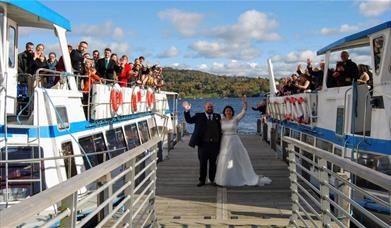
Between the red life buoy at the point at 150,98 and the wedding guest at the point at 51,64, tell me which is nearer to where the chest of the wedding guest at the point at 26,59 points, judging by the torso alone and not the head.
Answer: the wedding guest

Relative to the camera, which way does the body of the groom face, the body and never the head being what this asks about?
toward the camera

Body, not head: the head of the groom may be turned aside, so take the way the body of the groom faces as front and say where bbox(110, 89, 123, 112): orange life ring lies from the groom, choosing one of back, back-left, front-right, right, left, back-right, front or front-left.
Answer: right

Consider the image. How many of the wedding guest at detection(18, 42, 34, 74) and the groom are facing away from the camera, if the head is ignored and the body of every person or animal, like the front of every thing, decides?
0

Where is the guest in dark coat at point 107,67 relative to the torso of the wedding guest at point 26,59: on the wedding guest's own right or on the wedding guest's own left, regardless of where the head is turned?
on the wedding guest's own left

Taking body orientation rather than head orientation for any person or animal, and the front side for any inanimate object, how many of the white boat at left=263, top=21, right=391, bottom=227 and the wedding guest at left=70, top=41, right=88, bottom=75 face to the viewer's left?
0

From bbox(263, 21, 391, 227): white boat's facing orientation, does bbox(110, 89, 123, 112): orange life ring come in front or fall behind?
behind

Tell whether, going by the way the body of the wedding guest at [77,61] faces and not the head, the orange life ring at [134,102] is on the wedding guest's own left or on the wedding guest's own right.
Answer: on the wedding guest's own left

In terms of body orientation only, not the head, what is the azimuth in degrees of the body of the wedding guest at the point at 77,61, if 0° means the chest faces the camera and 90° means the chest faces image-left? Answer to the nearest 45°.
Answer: approximately 315°

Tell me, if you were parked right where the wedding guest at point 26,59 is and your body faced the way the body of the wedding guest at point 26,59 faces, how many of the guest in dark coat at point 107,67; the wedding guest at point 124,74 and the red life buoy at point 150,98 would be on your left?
3

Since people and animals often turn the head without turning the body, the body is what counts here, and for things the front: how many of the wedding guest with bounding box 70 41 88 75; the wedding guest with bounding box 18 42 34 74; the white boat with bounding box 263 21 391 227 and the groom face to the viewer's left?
0

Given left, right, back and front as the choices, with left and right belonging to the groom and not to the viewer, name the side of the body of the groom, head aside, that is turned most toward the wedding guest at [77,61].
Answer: right
